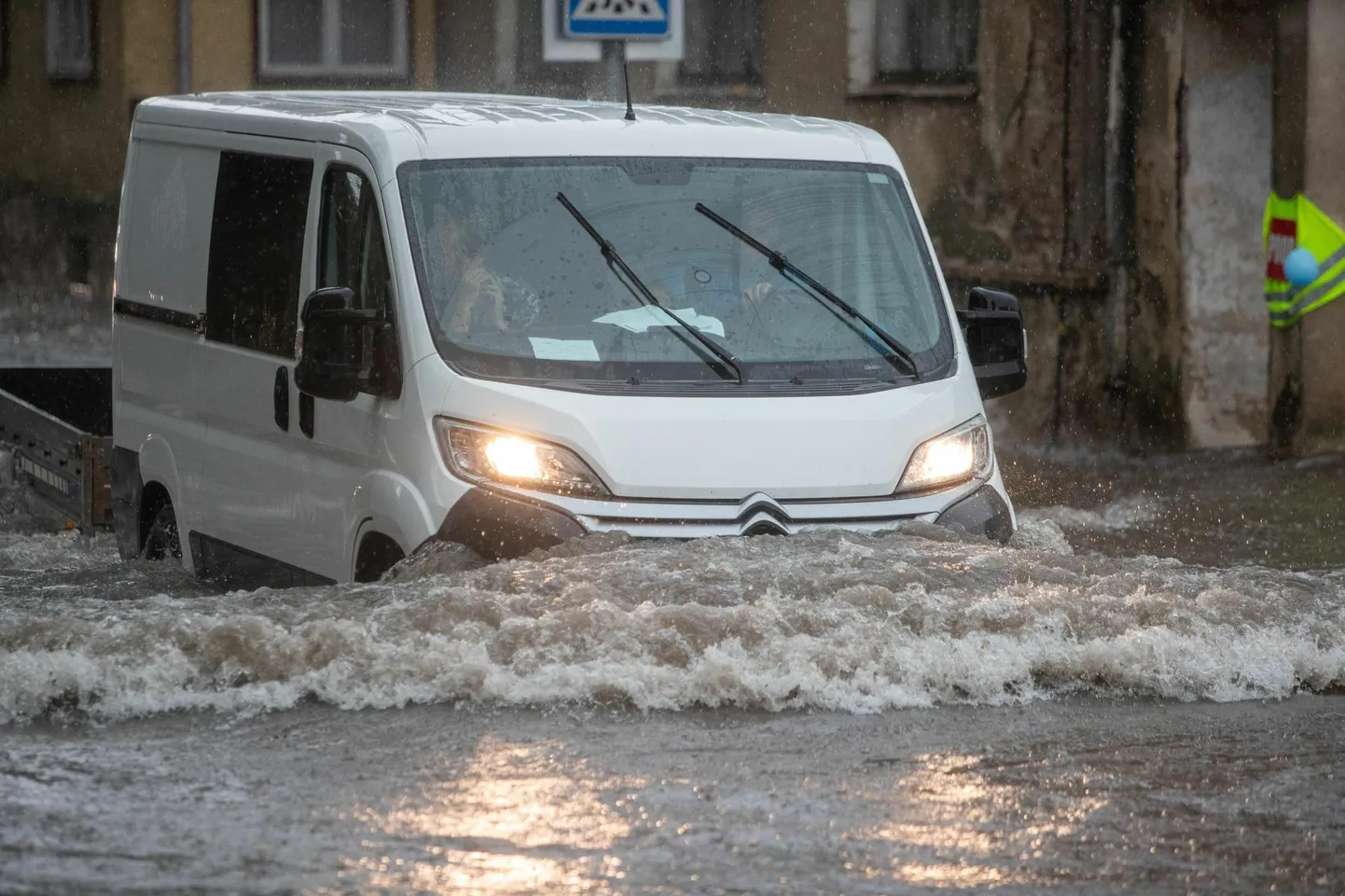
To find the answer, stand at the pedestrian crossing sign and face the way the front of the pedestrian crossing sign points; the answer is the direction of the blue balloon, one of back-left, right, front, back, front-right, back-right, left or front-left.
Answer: back-left

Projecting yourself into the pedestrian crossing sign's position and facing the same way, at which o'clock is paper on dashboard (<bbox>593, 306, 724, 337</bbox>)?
The paper on dashboard is roughly at 12 o'clock from the pedestrian crossing sign.

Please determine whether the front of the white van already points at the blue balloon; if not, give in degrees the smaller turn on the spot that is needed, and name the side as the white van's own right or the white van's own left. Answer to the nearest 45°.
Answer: approximately 90° to the white van's own left

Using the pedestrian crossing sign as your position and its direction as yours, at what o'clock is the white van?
The white van is roughly at 12 o'clock from the pedestrian crossing sign.

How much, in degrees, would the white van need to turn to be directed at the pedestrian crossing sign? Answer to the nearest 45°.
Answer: approximately 135° to its left

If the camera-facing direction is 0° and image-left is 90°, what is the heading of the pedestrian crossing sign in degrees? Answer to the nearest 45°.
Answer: approximately 0°

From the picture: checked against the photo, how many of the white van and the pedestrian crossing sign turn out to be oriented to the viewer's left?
0
